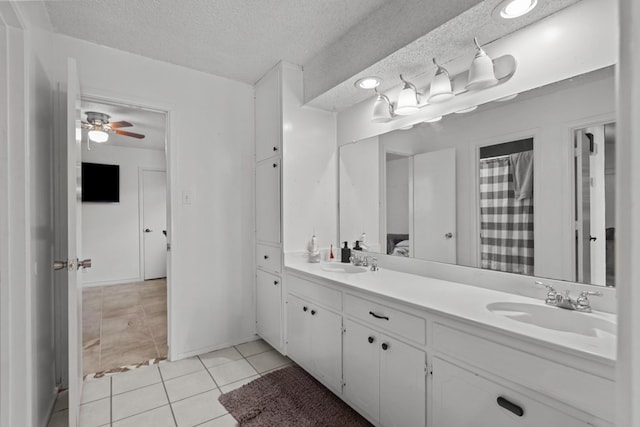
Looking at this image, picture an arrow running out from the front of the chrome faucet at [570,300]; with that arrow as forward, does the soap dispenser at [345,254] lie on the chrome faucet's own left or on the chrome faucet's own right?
on the chrome faucet's own right

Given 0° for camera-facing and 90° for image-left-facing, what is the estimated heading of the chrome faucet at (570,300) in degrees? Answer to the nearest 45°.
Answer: approximately 45°

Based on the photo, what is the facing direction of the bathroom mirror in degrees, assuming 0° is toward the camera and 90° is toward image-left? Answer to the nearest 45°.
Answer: approximately 45°

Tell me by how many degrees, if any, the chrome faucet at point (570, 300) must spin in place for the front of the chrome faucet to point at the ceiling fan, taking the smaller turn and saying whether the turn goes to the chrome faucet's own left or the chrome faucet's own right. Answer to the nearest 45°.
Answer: approximately 45° to the chrome faucet's own right

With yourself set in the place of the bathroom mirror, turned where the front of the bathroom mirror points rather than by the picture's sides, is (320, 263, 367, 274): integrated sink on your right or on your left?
on your right

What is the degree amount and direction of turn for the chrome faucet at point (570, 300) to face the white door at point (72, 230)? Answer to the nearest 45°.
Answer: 0° — it already faces it

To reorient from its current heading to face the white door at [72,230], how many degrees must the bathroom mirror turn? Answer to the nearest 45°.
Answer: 0° — it already faces it
